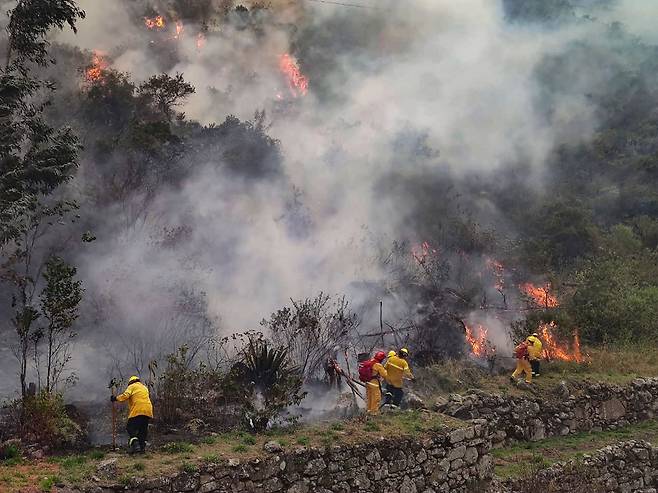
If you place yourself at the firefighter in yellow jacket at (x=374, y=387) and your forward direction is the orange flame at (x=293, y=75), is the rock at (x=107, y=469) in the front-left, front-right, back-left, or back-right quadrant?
back-left

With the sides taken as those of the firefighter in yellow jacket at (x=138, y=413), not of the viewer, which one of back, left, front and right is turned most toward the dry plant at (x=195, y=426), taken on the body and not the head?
right

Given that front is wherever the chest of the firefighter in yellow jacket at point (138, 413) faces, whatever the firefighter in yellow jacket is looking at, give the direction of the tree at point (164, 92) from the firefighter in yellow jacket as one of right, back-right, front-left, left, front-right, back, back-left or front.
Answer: front-right

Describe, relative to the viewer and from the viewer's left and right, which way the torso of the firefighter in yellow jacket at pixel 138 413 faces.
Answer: facing away from the viewer and to the left of the viewer

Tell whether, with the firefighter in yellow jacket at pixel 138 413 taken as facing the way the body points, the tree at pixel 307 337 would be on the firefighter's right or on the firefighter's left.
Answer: on the firefighter's right

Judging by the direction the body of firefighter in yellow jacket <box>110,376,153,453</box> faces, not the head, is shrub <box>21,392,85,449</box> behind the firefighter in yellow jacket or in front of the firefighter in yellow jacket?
in front

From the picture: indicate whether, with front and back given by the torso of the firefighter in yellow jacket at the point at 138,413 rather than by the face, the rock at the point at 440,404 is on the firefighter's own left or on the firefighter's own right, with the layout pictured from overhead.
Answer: on the firefighter's own right

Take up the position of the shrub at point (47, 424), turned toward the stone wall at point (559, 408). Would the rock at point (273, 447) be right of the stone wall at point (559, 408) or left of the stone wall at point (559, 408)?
right
